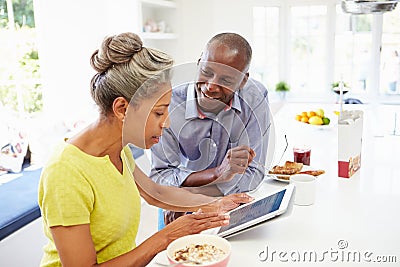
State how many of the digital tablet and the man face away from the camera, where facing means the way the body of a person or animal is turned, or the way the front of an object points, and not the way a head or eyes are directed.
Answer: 0

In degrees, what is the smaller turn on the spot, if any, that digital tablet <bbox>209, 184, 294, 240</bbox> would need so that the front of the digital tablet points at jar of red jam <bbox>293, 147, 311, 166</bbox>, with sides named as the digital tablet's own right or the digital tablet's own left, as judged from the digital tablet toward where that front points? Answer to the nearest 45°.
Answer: approximately 135° to the digital tablet's own right

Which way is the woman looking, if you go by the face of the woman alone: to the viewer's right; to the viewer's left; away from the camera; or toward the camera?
to the viewer's right

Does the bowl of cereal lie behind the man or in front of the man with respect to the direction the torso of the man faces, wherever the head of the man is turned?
in front

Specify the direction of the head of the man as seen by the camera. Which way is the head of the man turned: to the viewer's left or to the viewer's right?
to the viewer's left

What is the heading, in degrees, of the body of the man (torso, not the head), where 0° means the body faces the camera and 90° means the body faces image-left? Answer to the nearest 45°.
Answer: approximately 0°

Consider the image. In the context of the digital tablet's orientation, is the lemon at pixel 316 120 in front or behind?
behind

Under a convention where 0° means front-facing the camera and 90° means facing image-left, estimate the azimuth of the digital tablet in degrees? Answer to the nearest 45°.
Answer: approximately 45°
